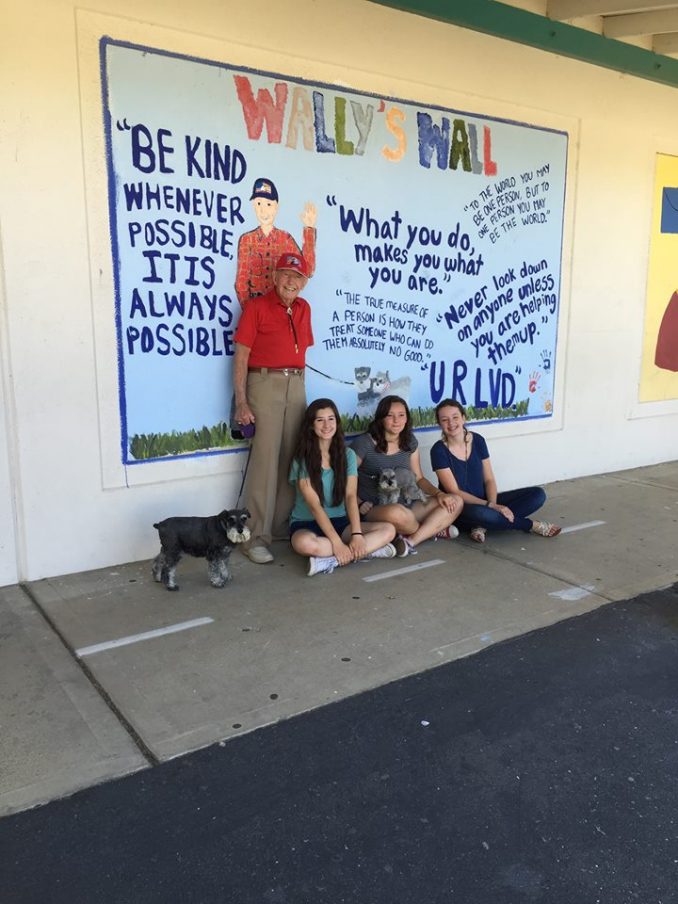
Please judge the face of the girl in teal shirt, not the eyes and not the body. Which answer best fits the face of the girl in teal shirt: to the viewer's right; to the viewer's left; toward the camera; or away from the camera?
toward the camera

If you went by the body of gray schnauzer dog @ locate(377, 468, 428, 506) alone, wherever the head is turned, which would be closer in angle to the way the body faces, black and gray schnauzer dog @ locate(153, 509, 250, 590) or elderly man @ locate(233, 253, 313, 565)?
the black and gray schnauzer dog

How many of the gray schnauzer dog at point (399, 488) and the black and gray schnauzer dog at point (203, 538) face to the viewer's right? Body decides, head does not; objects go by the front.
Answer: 1

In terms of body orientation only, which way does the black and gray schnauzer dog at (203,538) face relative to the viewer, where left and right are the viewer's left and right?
facing to the right of the viewer

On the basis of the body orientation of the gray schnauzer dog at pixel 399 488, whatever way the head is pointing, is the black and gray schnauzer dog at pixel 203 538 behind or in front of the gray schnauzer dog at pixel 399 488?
in front

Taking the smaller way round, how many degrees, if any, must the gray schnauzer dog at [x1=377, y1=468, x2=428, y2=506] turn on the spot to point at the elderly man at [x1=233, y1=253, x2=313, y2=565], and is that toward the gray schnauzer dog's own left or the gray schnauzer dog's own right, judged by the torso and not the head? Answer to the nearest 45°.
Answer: approximately 45° to the gray schnauzer dog's own right

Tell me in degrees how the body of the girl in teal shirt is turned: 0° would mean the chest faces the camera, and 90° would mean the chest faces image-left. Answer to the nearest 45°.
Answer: approximately 315°

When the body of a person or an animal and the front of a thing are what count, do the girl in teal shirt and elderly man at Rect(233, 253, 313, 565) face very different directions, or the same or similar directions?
same or similar directions

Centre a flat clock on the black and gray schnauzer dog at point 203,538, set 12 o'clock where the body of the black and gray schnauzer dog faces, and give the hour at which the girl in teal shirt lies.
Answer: The girl in teal shirt is roughly at 11 o'clock from the black and gray schnauzer dog.

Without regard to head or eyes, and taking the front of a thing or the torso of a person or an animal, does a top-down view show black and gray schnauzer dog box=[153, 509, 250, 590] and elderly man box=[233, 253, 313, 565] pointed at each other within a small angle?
no

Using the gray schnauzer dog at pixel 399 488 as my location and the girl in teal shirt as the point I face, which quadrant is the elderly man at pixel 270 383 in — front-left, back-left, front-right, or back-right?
front-right

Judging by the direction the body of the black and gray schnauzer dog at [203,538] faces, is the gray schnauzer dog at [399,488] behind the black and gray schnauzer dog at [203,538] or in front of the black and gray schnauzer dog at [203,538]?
in front

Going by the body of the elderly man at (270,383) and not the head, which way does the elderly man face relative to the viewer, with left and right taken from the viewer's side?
facing the viewer and to the right of the viewer

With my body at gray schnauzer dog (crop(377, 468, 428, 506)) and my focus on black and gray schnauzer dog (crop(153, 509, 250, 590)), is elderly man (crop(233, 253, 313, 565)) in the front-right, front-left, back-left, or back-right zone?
front-right

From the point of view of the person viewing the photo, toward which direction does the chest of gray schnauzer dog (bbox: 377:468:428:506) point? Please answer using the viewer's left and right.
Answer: facing the viewer and to the left of the viewer
